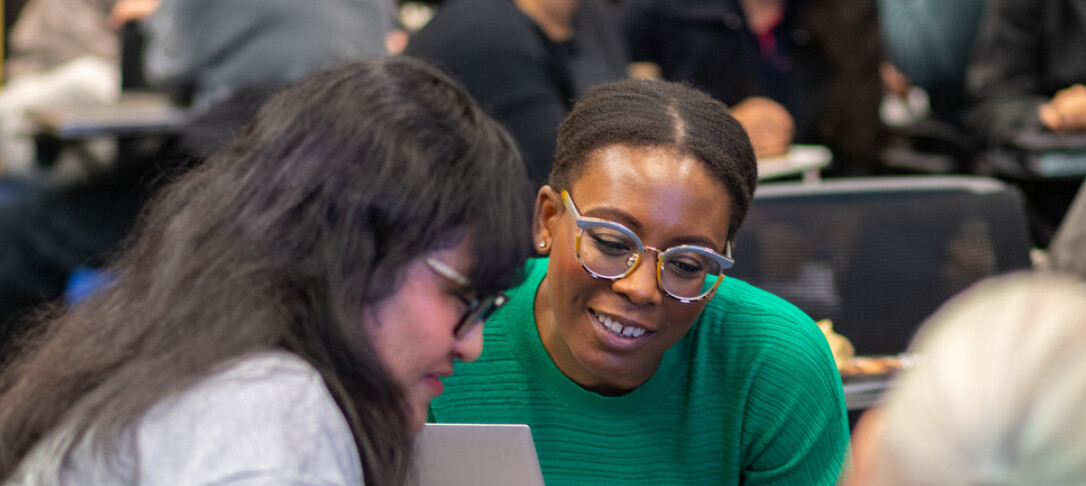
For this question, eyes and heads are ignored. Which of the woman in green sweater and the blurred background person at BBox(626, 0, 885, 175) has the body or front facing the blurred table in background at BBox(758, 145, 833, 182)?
the blurred background person

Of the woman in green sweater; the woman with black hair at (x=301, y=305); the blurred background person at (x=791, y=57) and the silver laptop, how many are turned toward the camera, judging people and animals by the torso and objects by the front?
2

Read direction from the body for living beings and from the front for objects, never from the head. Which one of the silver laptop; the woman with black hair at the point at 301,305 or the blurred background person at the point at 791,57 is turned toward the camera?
the blurred background person

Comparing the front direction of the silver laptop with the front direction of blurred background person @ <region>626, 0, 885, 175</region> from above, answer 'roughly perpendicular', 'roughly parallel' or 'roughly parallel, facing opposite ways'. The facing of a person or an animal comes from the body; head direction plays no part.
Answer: roughly parallel, facing opposite ways

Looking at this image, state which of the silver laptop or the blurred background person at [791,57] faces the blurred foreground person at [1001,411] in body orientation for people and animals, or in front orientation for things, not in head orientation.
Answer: the blurred background person at [791,57]

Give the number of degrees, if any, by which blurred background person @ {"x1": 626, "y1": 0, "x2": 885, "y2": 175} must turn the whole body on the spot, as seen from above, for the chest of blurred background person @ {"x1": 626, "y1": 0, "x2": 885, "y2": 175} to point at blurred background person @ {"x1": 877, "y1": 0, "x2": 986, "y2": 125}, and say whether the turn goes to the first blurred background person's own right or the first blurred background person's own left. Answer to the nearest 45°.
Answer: approximately 135° to the first blurred background person's own left

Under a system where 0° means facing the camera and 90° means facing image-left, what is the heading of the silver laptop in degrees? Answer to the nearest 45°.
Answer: approximately 180°

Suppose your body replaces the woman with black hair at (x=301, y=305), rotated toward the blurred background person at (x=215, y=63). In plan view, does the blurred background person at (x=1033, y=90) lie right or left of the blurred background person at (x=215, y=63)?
right

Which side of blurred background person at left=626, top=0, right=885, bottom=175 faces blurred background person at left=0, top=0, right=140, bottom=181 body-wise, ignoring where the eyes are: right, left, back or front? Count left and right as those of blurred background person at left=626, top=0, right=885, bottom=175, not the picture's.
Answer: right

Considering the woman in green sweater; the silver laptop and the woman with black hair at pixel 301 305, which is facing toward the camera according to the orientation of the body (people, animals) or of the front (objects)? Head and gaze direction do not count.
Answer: the woman in green sweater

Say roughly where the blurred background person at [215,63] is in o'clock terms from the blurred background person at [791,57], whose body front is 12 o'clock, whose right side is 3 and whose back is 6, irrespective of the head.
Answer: the blurred background person at [215,63] is roughly at 2 o'clock from the blurred background person at [791,57].

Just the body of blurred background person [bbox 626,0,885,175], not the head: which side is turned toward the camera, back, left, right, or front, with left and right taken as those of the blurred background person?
front

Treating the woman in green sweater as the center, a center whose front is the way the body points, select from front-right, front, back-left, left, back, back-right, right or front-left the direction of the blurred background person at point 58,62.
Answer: back-right

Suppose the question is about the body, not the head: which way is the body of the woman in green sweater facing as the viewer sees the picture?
toward the camera

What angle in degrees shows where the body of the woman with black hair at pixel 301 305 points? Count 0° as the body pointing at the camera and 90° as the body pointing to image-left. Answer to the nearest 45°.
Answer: approximately 270°

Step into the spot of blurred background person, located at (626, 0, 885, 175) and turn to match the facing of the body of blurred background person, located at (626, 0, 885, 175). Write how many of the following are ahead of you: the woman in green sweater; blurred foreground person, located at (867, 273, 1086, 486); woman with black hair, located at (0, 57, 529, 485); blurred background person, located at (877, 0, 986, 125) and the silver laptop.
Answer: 4

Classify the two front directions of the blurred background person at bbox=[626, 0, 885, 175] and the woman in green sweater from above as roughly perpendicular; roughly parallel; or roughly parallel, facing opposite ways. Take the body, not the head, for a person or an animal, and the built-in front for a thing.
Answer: roughly parallel
